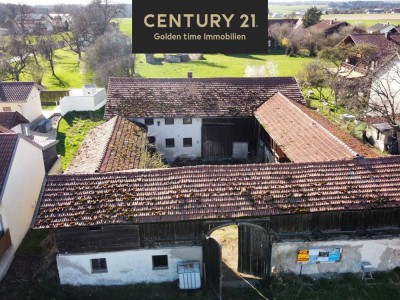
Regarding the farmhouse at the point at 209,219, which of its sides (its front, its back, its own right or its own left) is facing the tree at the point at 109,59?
back

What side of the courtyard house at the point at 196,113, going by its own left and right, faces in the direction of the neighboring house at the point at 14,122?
right

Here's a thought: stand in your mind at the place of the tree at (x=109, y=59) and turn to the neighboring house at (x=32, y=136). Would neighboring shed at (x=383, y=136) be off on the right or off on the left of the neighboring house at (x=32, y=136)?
left

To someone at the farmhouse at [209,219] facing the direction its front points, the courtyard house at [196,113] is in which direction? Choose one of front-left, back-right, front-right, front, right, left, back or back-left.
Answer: back

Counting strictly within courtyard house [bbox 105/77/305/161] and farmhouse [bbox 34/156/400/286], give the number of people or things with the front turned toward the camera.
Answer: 2

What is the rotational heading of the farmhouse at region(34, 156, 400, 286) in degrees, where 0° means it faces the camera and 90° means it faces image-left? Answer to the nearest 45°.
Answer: approximately 0°

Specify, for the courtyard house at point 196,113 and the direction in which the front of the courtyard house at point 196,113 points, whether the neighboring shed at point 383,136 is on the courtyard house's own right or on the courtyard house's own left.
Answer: on the courtyard house's own left
